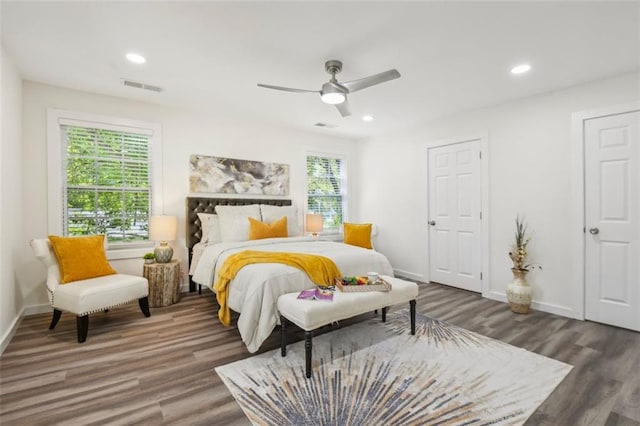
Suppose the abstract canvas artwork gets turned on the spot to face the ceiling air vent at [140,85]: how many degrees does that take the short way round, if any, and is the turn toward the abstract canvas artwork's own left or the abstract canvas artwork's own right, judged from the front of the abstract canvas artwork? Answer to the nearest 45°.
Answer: approximately 90° to the abstract canvas artwork's own right

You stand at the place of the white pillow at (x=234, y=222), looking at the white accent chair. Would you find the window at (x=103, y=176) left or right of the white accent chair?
right

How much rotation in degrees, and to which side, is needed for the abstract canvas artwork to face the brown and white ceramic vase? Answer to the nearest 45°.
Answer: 0° — it already faces it

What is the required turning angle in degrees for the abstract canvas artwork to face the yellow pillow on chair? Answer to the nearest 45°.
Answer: approximately 90° to its right

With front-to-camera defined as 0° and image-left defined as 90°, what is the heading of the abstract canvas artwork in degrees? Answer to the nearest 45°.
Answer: approximately 315°

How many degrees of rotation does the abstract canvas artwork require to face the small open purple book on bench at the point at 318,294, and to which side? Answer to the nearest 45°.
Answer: approximately 45° to its right

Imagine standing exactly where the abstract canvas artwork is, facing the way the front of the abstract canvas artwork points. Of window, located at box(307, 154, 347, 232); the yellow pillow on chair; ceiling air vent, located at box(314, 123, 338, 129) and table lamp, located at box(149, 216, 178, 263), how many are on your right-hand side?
2

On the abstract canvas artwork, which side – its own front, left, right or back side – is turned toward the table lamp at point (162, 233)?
right

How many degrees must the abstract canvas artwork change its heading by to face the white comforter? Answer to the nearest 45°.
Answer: approximately 45° to its right
